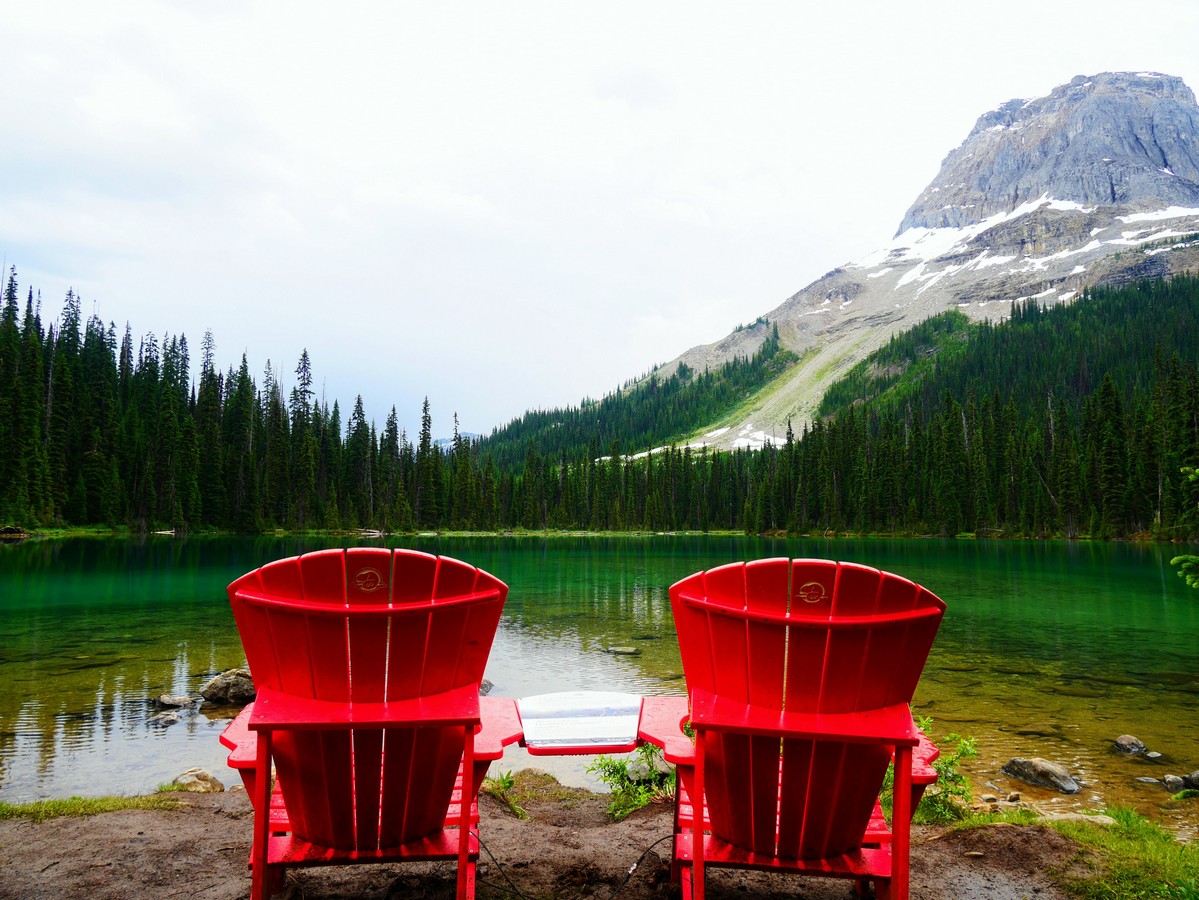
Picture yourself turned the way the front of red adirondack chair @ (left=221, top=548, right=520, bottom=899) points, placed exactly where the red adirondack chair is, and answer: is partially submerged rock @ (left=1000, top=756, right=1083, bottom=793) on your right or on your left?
on your right

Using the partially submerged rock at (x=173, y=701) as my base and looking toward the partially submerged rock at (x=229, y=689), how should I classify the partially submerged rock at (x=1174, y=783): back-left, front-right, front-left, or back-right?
front-right

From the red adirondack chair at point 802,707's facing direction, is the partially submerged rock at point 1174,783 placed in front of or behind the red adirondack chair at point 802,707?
in front

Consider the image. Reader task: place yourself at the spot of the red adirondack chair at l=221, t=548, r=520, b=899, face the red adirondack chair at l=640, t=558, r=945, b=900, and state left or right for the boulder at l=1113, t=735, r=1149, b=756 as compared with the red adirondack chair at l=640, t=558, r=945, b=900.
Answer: left

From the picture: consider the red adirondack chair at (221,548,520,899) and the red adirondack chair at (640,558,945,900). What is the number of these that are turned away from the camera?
2

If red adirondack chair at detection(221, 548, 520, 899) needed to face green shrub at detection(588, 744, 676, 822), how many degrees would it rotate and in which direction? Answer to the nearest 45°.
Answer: approximately 45° to its right

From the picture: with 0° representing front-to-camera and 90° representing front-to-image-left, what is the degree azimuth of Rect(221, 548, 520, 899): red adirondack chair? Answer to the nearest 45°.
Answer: approximately 180°

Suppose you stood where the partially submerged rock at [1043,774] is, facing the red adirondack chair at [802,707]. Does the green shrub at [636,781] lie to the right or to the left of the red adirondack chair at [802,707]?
right

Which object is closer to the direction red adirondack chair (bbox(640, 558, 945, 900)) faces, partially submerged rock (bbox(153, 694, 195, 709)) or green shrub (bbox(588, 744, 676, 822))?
the green shrub

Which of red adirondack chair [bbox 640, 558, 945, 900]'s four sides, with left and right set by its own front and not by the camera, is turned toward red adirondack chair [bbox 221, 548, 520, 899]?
left

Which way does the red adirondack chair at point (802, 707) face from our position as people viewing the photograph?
facing away from the viewer

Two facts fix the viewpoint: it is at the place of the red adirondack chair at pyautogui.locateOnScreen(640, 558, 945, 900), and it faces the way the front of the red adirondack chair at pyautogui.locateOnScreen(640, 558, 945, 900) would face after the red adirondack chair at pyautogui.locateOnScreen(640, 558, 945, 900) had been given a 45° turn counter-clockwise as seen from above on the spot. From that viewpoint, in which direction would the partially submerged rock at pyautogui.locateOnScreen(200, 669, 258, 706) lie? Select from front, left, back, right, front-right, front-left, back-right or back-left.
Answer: front

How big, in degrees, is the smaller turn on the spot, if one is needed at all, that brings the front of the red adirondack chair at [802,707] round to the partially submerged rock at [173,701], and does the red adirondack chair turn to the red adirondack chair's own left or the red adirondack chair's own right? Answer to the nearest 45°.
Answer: approximately 45° to the red adirondack chair's own left

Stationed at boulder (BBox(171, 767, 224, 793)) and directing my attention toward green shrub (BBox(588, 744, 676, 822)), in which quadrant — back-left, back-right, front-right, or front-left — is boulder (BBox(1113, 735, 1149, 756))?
front-left
